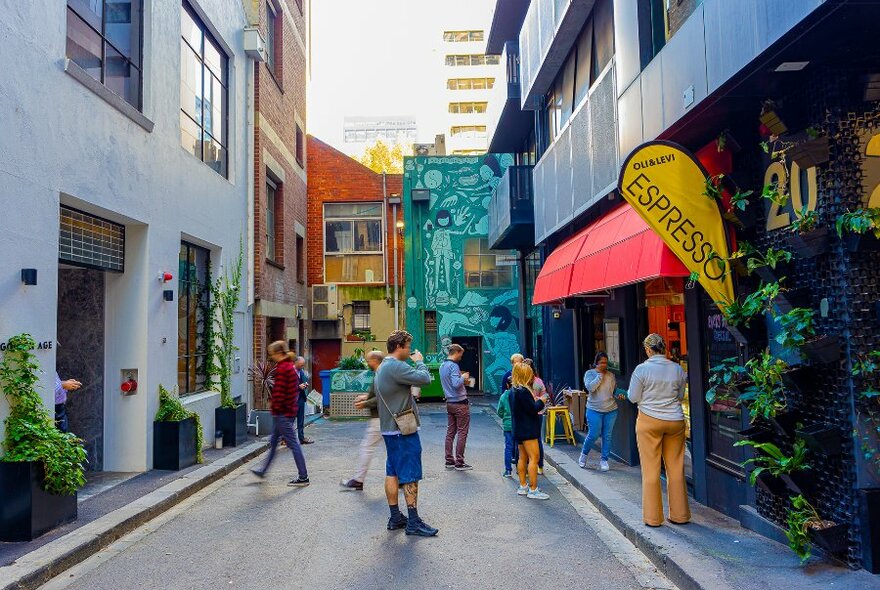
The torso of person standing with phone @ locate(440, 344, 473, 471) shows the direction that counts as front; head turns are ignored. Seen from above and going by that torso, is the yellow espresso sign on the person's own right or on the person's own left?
on the person's own right

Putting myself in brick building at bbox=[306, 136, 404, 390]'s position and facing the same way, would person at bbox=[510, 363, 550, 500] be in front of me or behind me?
in front

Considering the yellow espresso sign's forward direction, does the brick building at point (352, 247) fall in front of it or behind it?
behind

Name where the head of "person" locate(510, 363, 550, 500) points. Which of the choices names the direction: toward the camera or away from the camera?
away from the camera

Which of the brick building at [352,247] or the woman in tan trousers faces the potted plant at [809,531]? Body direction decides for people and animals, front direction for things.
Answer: the brick building

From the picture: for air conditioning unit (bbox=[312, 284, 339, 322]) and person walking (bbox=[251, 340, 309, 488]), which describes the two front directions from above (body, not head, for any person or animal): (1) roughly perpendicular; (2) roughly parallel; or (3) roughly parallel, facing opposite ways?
roughly perpendicular

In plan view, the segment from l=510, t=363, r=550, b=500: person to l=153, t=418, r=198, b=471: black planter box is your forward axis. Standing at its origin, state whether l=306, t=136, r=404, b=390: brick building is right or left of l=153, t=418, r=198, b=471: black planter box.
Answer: right

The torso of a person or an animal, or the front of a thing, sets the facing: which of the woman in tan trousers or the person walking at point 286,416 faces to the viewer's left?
the person walking

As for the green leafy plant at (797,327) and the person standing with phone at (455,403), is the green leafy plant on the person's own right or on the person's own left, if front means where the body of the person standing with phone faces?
on the person's own right

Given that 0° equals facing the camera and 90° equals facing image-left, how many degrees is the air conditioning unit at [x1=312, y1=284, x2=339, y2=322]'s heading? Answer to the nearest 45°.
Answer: approximately 0°

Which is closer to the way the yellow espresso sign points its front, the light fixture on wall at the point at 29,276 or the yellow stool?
the light fixture on wall
